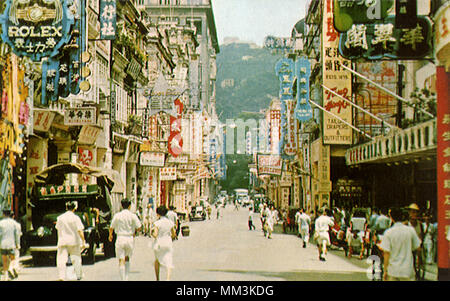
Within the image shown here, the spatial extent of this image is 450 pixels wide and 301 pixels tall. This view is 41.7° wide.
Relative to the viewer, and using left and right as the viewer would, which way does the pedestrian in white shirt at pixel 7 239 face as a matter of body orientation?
facing away from the viewer

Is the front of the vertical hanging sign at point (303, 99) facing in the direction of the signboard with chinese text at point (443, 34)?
yes

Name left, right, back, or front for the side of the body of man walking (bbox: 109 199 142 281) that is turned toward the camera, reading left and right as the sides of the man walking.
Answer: back

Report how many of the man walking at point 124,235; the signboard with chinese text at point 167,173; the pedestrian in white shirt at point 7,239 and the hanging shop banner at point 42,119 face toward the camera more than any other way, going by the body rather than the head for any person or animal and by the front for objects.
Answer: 2

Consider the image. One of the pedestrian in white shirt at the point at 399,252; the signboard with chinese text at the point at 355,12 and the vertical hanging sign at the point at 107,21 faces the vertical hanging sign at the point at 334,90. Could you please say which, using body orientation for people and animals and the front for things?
the pedestrian in white shirt

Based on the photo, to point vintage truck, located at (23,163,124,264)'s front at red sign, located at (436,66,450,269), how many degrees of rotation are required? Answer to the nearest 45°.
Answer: approximately 90° to its left

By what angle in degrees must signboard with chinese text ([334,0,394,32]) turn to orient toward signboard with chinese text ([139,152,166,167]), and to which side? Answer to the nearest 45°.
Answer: approximately 135° to its right

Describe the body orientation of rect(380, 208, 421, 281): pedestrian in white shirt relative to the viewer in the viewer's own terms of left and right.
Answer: facing away from the viewer

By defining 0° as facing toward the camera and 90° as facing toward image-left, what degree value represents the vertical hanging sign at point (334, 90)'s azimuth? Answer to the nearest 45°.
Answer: approximately 0°

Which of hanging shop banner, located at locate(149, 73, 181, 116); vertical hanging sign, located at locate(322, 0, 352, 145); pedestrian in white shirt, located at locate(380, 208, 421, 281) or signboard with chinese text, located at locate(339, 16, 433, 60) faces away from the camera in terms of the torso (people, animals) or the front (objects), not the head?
the pedestrian in white shirt

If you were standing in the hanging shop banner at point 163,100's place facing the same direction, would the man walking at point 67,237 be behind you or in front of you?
in front
